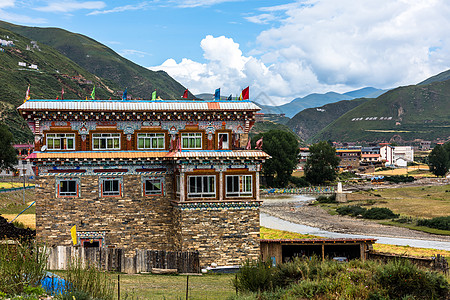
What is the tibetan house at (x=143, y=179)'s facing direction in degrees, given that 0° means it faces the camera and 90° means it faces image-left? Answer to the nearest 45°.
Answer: approximately 0°

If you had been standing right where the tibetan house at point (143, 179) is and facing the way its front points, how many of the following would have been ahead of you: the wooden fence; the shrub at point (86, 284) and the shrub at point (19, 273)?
3

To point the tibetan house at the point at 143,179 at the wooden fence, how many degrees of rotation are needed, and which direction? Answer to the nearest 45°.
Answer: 0° — it already faces it

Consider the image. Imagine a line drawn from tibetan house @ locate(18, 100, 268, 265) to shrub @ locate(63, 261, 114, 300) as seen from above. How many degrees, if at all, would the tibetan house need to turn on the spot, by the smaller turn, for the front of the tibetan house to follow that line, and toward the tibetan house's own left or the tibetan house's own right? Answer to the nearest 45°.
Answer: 0° — it already faces it

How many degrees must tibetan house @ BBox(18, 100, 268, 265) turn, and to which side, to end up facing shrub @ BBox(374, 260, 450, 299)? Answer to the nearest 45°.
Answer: approximately 45° to its left

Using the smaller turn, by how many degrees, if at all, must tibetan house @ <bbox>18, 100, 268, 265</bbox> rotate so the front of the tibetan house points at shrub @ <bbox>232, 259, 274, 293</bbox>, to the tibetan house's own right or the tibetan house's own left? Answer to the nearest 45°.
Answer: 0° — it already faces it
